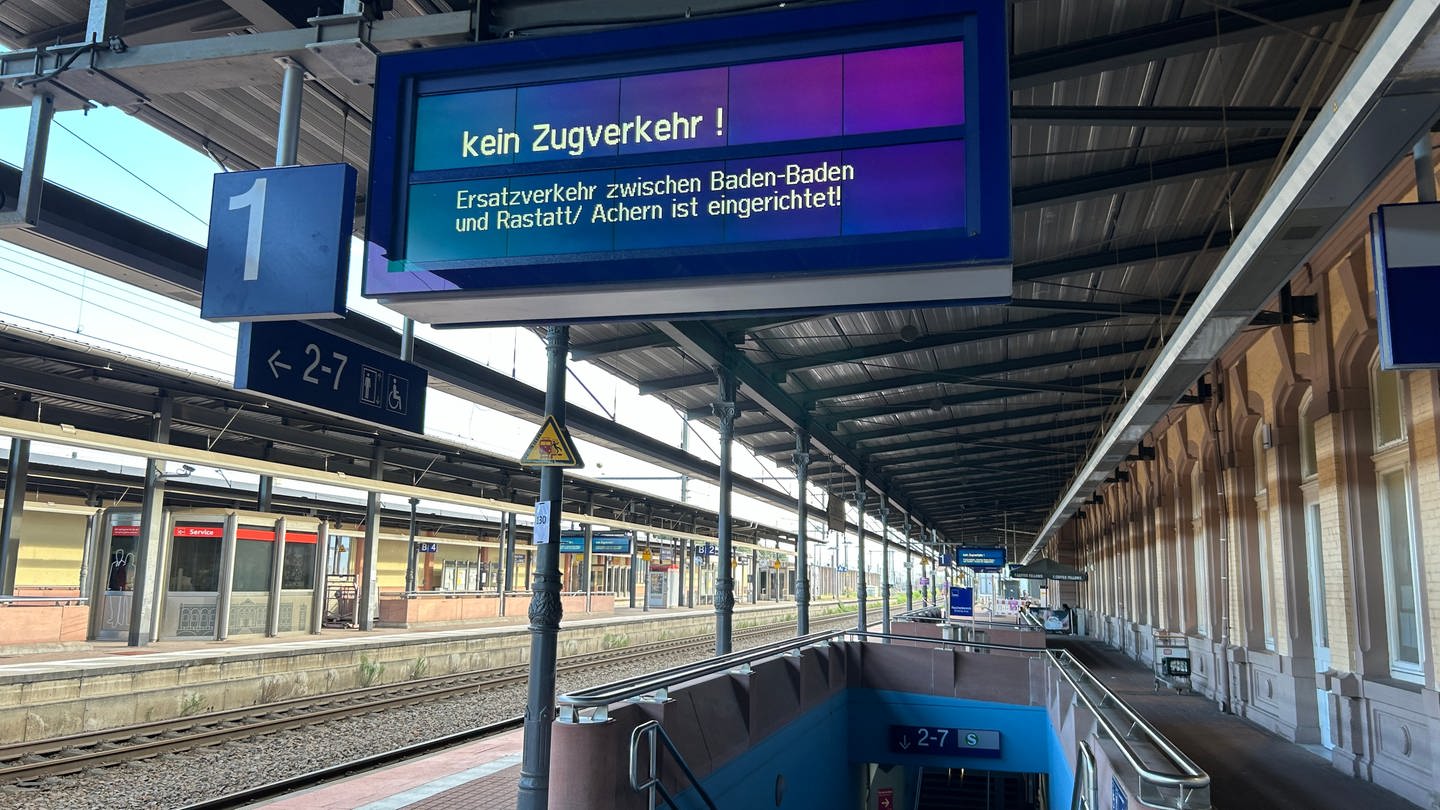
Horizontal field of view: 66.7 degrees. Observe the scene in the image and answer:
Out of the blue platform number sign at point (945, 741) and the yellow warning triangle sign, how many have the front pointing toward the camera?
2

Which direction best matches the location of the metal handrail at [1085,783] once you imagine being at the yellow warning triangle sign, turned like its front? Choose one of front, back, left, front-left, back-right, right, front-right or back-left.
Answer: left

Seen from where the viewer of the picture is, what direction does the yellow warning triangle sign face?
facing the viewer

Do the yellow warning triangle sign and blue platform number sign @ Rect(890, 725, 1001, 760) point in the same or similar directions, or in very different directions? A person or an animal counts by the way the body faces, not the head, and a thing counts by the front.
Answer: same or similar directions

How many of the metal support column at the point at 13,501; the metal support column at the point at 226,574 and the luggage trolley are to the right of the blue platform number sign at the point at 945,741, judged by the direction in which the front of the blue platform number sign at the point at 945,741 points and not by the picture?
2

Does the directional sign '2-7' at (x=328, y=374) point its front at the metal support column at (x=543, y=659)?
no

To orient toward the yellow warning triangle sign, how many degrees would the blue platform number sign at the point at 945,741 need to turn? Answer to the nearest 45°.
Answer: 0° — it already faces it

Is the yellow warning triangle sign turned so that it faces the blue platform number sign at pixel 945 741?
no

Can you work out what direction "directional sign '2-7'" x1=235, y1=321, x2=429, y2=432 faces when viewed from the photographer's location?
facing the viewer and to the right of the viewer

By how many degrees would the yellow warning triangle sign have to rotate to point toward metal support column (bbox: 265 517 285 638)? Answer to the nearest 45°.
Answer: approximately 180°

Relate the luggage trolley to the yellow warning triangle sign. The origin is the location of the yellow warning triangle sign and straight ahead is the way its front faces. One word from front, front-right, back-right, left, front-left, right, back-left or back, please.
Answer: back-left

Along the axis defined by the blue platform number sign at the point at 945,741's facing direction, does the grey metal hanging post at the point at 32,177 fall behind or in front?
in front

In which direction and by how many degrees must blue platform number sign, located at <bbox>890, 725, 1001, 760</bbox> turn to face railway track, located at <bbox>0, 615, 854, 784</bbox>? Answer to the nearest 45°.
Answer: approximately 90° to its right

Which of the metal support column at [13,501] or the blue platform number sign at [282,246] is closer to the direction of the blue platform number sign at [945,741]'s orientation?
the blue platform number sign

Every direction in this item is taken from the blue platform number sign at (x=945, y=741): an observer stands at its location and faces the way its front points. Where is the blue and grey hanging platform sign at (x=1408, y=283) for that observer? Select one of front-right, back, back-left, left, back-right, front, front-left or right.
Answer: front

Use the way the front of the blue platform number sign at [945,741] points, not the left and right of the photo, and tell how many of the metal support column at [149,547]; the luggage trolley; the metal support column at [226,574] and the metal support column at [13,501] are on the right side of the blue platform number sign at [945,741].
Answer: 3

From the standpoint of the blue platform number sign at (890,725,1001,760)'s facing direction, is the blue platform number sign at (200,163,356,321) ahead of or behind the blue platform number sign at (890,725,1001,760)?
ahead

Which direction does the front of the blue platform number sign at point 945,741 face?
toward the camera
